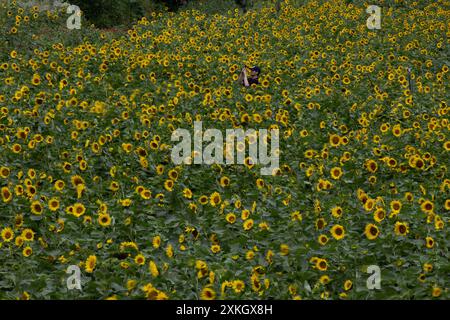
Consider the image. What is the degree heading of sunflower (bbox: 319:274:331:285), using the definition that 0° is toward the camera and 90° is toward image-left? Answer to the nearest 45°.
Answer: approximately 0°

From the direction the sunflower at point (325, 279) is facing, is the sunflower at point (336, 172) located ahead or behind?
behind

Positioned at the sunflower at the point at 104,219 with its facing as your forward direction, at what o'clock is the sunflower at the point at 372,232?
the sunflower at the point at 372,232 is roughly at 10 o'clock from the sunflower at the point at 104,219.

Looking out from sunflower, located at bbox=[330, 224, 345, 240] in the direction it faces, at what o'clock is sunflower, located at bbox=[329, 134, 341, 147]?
sunflower, located at bbox=[329, 134, 341, 147] is roughly at 6 o'clock from sunflower, located at bbox=[330, 224, 345, 240].

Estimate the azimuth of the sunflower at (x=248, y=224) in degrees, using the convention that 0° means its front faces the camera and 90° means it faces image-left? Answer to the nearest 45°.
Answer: approximately 0°

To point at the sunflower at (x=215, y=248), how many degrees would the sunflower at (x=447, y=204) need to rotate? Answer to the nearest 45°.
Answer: approximately 45° to its right

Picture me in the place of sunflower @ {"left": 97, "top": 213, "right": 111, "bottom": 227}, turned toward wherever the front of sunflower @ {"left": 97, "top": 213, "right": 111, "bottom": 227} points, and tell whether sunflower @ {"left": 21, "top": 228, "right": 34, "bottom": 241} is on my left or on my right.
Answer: on my right

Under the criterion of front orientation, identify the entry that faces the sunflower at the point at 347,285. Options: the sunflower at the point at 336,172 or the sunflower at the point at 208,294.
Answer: the sunflower at the point at 336,172

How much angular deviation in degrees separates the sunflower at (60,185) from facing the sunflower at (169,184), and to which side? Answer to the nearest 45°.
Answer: approximately 90° to its left
